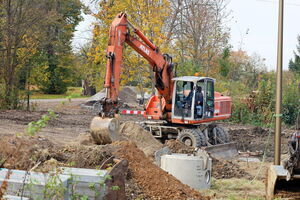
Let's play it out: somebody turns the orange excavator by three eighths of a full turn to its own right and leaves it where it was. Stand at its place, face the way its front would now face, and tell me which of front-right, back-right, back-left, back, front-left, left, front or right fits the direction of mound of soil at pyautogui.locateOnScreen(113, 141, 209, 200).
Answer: back

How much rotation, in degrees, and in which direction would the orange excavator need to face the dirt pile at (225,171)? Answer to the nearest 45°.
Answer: approximately 45° to its left

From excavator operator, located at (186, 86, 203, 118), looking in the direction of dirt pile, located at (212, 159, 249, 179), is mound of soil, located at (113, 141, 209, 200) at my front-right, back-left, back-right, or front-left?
front-right

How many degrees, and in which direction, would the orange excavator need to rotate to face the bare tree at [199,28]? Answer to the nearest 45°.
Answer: approximately 135° to its right

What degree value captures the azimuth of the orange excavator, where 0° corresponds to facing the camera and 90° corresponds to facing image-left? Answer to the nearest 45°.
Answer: approximately 45°
